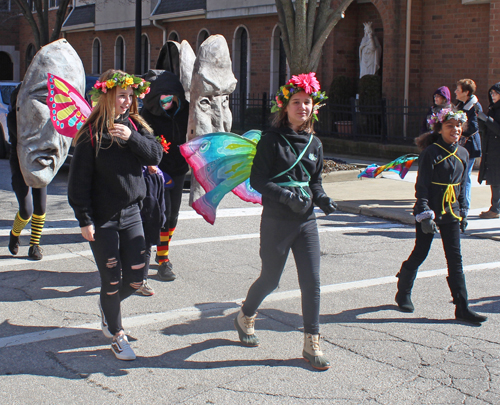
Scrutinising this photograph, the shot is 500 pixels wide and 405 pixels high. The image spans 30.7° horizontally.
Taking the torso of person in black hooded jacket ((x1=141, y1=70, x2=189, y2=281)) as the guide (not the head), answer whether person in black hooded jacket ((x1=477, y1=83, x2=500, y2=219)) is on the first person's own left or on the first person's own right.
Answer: on the first person's own left

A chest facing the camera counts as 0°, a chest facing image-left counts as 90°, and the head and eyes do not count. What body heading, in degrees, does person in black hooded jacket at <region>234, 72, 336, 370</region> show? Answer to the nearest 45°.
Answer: approximately 315°

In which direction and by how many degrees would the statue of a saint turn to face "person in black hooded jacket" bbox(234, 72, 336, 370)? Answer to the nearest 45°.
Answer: approximately 45° to its left

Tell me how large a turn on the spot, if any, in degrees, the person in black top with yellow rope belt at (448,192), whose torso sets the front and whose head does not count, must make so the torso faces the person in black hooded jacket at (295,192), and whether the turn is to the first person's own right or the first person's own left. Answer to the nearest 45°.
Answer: approximately 90° to the first person's own right

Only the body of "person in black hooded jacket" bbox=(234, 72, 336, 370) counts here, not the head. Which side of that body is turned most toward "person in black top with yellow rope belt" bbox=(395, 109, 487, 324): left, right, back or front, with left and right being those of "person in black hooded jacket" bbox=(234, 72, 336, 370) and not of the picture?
left

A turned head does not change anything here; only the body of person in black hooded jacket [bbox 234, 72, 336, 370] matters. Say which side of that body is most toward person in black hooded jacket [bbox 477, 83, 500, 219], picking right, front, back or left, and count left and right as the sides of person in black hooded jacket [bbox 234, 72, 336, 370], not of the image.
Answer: left
